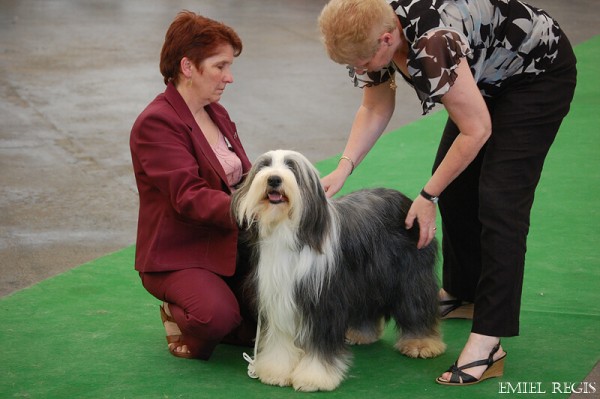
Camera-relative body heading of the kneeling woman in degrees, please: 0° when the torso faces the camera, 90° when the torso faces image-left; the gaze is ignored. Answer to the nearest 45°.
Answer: approximately 315°

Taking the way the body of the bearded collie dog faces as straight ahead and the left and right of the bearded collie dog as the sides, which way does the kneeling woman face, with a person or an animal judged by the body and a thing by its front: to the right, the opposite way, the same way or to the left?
to the left

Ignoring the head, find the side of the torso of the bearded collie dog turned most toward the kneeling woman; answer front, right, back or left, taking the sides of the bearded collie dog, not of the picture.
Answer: right

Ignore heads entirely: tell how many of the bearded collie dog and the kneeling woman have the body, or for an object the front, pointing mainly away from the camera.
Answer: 0

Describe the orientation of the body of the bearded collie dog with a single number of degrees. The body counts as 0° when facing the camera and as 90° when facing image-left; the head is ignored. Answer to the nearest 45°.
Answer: approximately 45°

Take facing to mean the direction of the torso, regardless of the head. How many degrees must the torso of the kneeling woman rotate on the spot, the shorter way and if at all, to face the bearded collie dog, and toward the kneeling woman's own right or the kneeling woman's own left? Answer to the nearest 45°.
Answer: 0° — they already face it

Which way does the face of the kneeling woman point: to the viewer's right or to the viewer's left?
to the viewer's right
